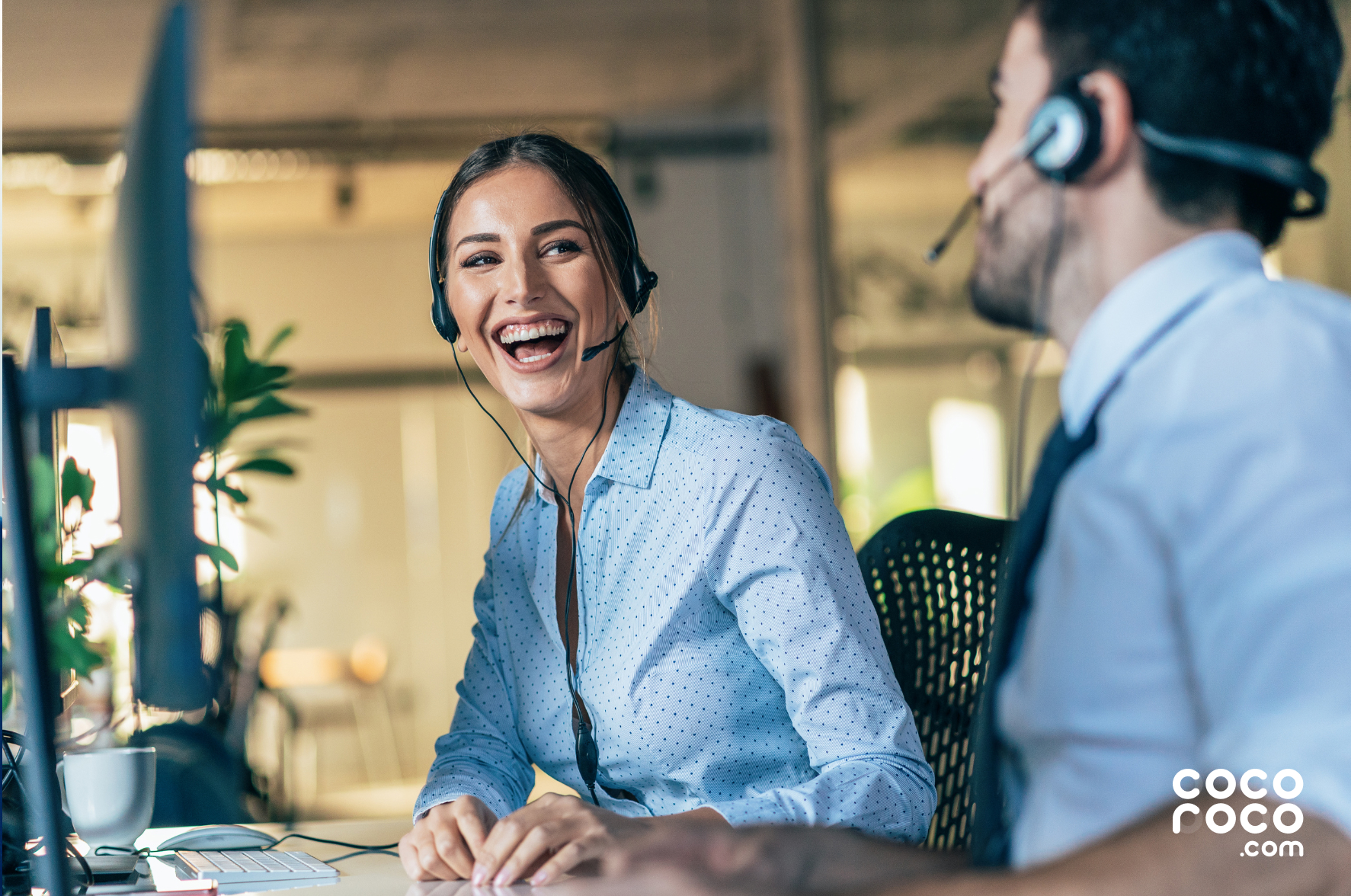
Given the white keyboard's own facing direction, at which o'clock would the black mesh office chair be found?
The black mesh office chair is roughly at 12 o'clock from the white keyboard.

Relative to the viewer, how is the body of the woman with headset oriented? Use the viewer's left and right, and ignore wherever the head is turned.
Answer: facing the viewer and to the left of the viewer

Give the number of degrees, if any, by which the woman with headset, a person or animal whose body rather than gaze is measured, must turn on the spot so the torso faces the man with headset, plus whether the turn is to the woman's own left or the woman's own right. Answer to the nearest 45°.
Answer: approximately 45° to the woman's own left

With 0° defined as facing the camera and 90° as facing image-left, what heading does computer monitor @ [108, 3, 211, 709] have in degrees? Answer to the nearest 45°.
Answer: approximately 270°

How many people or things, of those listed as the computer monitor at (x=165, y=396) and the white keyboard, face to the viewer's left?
0

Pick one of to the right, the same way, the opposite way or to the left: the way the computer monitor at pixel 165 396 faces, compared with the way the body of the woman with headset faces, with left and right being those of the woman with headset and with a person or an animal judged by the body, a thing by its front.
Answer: the opposite way

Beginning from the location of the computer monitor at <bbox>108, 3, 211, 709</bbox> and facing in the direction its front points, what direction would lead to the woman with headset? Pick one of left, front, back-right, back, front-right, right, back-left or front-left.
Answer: front-left

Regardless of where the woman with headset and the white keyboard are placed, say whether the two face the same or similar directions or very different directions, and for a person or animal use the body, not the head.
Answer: very different directions

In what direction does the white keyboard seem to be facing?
to the viewer's right

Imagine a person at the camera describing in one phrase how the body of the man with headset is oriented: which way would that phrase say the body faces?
to the viewer's left

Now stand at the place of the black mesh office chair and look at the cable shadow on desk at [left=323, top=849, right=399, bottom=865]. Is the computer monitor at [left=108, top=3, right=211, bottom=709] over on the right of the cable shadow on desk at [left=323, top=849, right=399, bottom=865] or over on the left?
left

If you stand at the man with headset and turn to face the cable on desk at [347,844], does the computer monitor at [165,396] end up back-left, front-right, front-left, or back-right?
front-left
